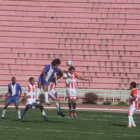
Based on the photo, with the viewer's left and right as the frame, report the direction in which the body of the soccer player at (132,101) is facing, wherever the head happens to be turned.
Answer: facing to the left of the viewer

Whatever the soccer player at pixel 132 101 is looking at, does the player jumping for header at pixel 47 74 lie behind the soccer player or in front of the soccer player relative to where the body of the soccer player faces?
in front

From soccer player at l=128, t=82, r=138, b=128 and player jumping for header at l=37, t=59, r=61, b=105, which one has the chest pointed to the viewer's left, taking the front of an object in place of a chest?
the soccer player

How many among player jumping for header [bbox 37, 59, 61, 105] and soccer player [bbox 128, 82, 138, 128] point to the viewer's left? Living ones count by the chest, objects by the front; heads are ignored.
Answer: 1

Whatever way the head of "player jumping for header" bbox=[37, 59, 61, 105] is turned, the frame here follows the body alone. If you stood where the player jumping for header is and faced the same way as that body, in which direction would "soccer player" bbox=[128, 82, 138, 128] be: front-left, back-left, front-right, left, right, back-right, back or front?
front-left
